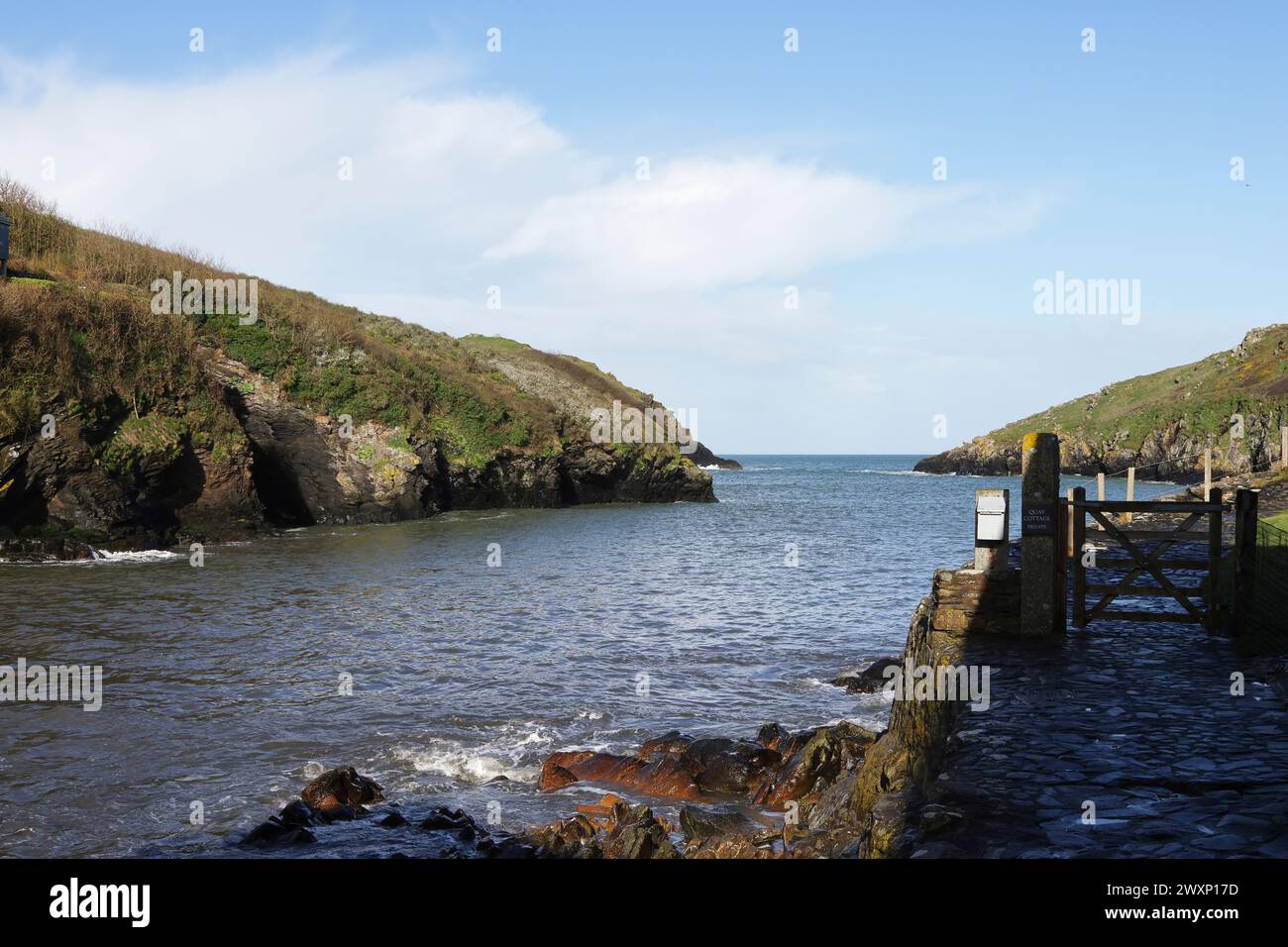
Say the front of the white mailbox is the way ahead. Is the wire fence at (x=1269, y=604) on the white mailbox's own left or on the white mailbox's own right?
on the white mailbox's own left

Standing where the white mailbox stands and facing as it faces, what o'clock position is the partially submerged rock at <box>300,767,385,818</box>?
The partially submerged rock is roughly at 2 o'clock from the white mailbox.

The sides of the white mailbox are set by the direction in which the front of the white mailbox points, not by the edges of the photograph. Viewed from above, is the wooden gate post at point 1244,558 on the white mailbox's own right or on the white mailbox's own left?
on the white mailbox's own left

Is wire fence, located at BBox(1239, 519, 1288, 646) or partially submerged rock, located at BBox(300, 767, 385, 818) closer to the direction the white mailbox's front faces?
the partially submerged rock

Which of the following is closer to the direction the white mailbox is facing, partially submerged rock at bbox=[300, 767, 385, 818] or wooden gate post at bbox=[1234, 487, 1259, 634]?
the partially submerged rock

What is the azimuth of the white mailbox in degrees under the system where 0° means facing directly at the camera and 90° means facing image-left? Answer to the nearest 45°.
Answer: approximately 0°
